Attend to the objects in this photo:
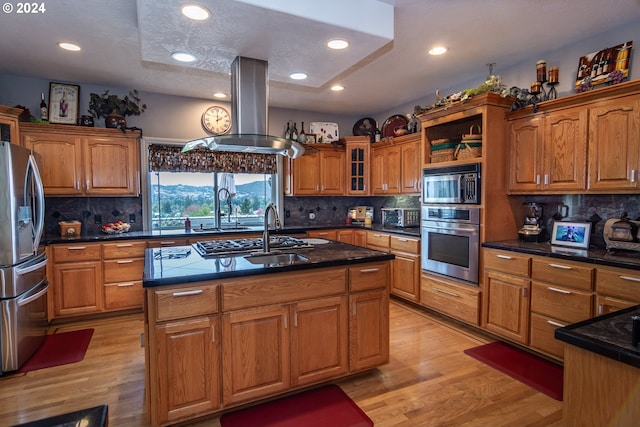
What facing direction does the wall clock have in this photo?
toward the camera

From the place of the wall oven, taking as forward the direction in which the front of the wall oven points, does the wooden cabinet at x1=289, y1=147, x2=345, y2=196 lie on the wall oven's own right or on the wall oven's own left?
on the wall oven's own right

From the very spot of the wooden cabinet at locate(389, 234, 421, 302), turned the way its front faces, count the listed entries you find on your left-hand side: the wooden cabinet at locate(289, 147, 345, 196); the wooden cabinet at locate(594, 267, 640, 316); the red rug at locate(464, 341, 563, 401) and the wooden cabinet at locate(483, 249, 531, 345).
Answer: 3

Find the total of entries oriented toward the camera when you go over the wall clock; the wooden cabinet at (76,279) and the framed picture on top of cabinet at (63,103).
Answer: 3

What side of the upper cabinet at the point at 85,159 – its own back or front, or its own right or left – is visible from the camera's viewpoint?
front

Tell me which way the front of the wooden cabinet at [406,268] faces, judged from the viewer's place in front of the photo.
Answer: facing the viewer and to the left of the viewer

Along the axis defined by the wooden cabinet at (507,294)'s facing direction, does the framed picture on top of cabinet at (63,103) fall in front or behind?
in front

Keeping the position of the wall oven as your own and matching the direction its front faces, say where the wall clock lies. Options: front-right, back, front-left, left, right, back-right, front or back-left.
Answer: front-right

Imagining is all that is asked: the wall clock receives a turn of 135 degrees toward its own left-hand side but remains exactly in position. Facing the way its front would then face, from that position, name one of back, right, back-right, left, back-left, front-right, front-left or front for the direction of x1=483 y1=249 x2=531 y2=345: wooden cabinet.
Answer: right

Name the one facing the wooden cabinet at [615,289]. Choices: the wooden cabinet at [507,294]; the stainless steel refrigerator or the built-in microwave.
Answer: the stainless steel refrigerator

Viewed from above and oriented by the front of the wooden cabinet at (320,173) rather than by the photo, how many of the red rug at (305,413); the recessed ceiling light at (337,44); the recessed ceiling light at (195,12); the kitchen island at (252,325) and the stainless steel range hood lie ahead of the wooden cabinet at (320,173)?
5

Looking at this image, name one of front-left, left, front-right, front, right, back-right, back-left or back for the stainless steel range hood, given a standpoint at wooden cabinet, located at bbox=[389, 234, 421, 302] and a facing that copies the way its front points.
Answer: front

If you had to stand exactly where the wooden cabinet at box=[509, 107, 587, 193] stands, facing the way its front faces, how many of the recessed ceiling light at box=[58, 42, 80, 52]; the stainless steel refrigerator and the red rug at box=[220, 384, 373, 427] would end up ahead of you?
3

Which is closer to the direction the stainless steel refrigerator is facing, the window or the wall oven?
the wall oven

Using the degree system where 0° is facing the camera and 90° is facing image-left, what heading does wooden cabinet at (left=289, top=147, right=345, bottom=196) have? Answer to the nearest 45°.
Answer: approximately 0°
